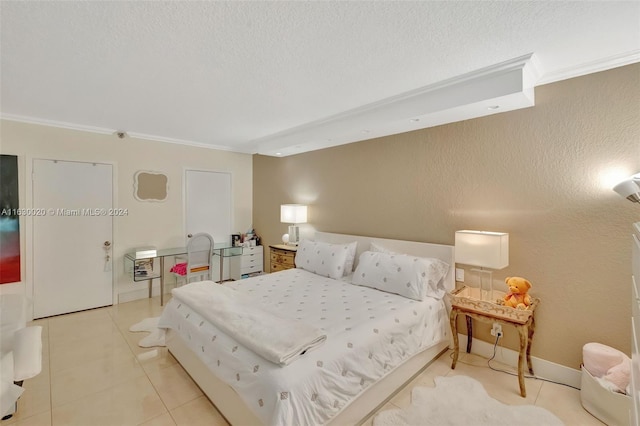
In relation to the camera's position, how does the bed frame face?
facing the viewer and to the left of the viewer

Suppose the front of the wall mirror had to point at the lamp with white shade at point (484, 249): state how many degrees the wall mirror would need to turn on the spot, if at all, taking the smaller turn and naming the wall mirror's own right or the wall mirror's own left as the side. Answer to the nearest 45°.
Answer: approximately 45° to the wall mirror's own left

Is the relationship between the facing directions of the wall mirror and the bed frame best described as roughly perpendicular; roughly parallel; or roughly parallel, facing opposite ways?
roughly perpendicular

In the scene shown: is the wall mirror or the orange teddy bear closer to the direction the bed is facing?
the wall mirror

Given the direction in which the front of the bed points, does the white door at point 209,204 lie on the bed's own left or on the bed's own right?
on the bed's own right

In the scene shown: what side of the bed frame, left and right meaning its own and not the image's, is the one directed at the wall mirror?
right

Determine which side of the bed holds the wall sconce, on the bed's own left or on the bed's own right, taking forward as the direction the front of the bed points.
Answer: on the bed's own left

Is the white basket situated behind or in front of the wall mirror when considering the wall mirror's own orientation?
in front

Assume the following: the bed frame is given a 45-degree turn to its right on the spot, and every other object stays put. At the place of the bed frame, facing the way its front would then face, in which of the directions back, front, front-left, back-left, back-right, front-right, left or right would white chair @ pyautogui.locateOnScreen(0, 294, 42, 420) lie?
front

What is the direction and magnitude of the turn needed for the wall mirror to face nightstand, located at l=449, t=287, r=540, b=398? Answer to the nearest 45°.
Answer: approximately 45° to its left

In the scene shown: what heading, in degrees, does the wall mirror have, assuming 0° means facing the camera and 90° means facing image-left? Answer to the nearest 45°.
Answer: approximately 0°

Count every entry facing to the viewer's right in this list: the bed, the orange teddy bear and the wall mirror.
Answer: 0

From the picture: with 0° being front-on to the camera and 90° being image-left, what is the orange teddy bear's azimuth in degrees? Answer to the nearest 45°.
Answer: approximately 45°

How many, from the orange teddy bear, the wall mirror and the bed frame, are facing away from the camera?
0
